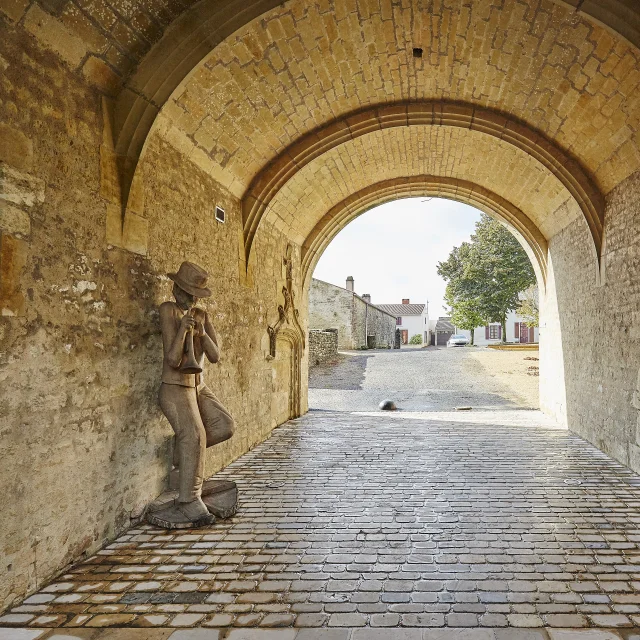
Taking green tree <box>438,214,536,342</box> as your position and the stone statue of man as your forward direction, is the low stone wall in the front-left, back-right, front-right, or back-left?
front-right

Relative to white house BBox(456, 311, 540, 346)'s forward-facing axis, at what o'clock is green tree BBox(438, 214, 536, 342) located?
The green tree is roughly at 12 o'clock from the white house.

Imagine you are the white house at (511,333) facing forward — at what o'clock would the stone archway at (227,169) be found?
The stone archway is roughly at 12 o'clock from the white house.

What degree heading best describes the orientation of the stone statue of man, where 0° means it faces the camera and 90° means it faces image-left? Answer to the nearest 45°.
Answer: approximately 315°

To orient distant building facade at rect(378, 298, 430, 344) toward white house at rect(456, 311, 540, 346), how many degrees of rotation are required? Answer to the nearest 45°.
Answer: approximately 45° to its left

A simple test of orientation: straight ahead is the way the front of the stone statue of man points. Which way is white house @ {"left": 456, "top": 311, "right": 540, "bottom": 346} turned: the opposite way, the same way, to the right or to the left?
to the right

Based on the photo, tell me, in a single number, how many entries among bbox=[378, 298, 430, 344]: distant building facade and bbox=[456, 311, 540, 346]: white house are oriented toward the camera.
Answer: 2

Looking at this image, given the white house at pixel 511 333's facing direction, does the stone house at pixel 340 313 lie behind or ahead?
ahead

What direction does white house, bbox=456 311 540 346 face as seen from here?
toward the camera
